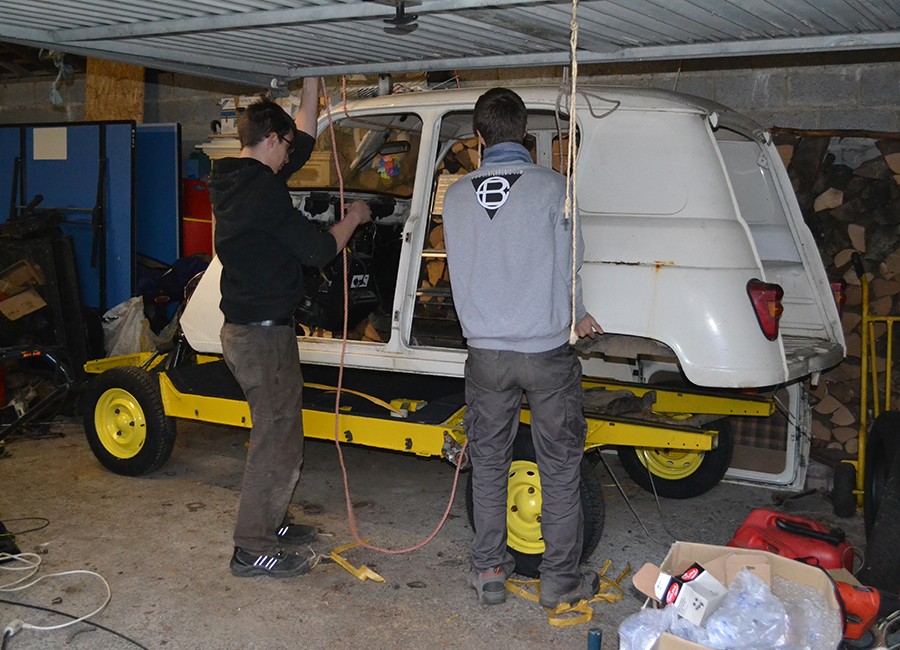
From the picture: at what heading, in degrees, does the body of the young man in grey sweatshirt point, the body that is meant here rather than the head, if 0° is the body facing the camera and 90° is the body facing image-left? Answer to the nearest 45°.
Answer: approximately 180°

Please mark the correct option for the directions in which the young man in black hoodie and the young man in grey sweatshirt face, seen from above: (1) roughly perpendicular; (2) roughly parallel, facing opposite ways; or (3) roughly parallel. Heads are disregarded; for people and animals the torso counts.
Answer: roughly perpendicular

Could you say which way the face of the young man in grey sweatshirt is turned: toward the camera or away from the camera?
away from the camera

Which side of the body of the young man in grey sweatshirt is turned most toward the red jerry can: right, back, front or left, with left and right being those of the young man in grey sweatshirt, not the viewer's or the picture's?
right

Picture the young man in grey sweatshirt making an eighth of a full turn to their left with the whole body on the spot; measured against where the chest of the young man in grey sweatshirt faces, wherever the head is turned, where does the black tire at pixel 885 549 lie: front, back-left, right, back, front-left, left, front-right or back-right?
back-right

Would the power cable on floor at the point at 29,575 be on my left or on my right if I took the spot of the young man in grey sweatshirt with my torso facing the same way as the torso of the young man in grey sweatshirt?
on my left

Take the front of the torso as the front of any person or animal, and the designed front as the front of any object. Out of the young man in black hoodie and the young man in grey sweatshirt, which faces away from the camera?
the young man in grey sweatshirt

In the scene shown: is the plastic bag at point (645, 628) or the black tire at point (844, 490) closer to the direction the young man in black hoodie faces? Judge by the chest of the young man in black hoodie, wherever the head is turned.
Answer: the black tire

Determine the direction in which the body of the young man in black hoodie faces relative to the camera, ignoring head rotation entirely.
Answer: to the viewer's right

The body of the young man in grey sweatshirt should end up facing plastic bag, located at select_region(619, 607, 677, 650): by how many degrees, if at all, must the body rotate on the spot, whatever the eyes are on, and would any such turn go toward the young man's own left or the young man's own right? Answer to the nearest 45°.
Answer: approximately 135° to the young man's own right

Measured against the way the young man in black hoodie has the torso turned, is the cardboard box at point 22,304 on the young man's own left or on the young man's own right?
on the young man's own left

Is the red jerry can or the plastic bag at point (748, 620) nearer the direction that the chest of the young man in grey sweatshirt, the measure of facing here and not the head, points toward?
the red jerry can

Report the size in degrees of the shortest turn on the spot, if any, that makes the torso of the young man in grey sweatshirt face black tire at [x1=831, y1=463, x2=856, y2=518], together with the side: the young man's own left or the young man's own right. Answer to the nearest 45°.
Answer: approximately 45° to the young man's own right

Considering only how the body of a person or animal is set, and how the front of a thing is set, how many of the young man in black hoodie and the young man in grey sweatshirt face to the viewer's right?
1

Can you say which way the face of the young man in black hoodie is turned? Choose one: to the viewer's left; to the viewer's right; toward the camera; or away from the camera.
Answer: to the viewer's right

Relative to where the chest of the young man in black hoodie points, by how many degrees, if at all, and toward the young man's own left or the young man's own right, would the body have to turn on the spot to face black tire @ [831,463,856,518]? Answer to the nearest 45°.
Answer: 0° — they already face it

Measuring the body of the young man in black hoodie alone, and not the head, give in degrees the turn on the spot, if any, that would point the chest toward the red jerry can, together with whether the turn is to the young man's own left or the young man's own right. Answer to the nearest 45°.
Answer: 0° — they already face it
